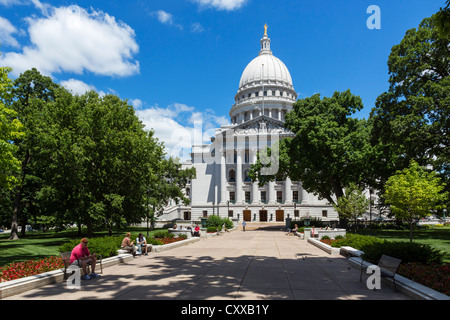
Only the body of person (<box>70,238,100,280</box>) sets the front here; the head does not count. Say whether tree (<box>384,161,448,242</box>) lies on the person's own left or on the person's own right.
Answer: on the person's own left

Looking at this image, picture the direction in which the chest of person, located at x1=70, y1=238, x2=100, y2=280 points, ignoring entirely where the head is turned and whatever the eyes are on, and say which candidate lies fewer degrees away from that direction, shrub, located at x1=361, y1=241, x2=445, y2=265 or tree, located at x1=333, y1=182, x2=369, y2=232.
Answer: the shrub

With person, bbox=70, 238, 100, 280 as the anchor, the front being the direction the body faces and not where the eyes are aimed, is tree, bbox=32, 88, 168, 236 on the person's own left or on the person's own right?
on the person's own left

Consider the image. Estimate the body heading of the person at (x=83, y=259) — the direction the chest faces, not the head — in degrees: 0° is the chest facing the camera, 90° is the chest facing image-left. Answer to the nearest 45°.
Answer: approximately 315°

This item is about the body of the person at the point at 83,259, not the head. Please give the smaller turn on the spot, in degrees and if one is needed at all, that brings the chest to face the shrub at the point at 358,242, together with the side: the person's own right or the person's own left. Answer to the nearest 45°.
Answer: approximately 45° to the person's own left

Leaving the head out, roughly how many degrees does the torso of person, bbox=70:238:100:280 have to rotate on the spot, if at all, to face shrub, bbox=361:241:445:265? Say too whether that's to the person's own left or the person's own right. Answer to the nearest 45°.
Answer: approximately 45° to the person's own left

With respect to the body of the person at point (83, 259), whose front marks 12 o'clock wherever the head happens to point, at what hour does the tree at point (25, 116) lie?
The tree is roughly at 7 o'clock from the person.

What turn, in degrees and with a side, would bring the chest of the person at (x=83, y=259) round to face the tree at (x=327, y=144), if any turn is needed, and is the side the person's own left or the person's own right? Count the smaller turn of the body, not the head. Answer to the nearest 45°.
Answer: approximately 90° to the person's own left
